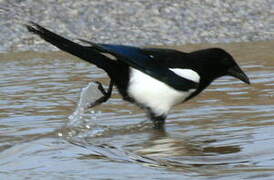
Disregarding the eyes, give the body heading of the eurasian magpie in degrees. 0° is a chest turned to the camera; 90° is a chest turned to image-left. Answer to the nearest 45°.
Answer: approximately 270°
